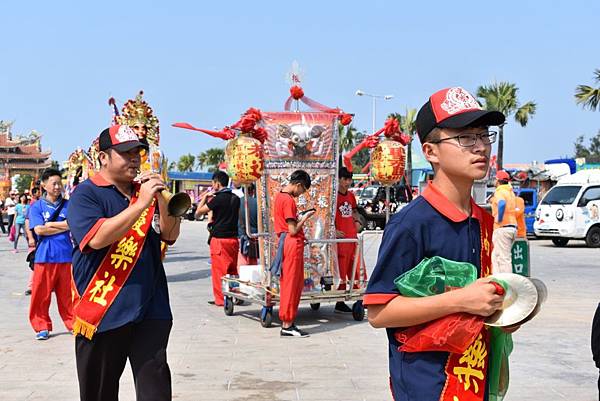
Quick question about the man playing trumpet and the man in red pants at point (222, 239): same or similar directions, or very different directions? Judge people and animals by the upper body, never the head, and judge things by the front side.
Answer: very different directions

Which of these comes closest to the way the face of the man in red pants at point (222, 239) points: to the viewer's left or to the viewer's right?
to the viewer's left

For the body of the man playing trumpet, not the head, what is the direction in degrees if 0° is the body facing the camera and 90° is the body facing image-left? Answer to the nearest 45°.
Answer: approximately 315°

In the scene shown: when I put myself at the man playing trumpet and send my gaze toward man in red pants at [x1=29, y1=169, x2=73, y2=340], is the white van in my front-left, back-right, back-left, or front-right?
front-right

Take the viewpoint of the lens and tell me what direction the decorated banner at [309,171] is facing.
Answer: facing the viewer

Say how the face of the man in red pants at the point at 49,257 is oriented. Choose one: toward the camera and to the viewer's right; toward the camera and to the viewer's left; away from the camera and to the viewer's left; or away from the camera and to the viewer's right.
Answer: toward the camera and to the viewer's right

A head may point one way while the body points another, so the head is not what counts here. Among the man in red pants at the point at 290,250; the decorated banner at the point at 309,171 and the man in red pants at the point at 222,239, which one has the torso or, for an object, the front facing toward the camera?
the decorated banner

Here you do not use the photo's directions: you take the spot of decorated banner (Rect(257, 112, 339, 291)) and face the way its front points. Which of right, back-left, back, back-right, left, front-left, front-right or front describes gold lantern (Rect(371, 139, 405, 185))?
left

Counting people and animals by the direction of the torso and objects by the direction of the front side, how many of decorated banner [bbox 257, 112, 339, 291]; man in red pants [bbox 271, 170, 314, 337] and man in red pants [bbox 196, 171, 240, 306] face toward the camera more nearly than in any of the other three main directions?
1
